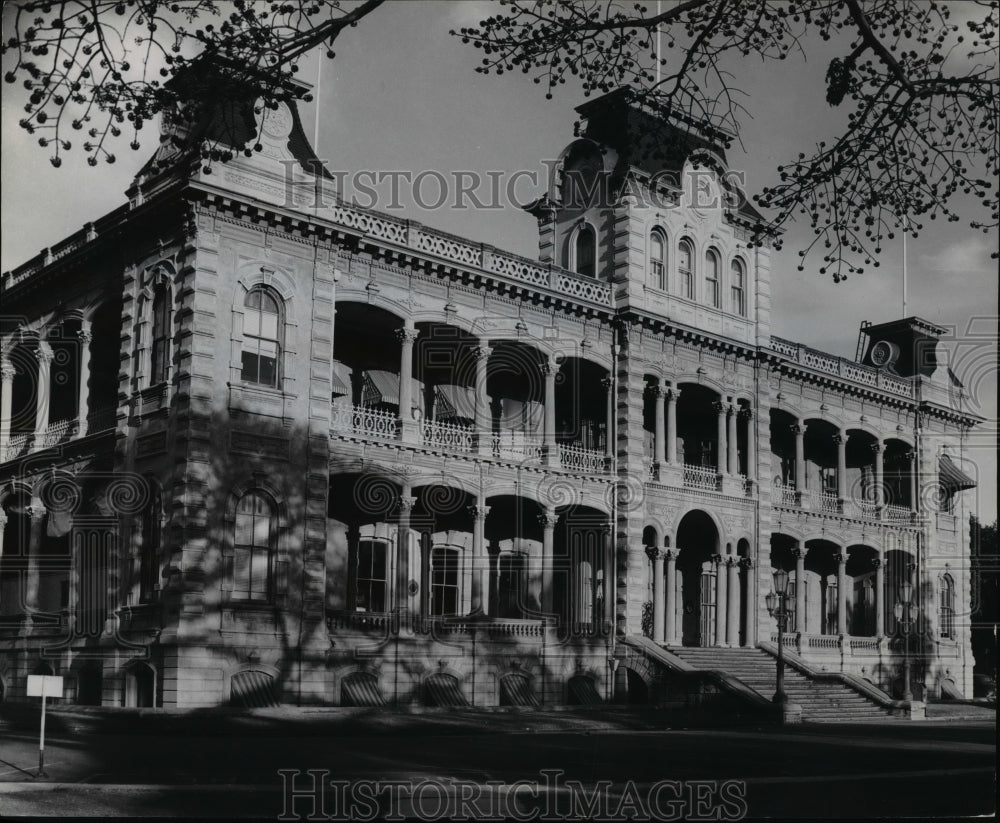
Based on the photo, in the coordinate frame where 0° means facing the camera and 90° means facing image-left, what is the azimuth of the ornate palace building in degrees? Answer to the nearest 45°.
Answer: approximately 315°
